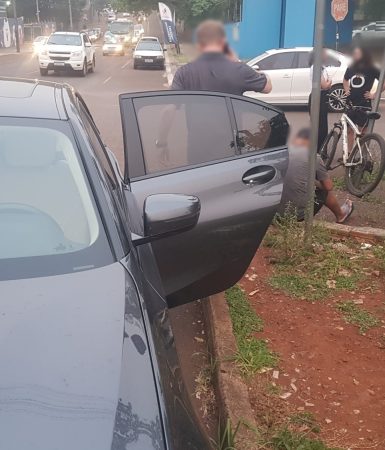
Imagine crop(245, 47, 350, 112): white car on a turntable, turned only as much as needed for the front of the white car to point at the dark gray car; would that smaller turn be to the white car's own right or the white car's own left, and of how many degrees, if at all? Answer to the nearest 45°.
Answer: approximately 90° to the white car's own left

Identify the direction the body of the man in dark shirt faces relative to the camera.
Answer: away from the camera

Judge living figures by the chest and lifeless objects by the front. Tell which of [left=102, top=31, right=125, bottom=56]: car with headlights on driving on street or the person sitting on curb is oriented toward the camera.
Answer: the car with headlights on driving on street

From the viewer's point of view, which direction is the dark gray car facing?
toward the camera

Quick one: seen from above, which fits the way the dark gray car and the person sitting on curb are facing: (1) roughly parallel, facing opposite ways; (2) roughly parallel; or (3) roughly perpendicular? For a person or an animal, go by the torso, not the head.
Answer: roughly perpendicular

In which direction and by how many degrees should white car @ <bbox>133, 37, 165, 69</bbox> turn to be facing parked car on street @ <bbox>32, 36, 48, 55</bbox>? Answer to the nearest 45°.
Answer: approximately 135° to its right

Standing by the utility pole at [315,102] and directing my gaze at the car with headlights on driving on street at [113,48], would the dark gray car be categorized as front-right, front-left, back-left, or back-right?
back-left

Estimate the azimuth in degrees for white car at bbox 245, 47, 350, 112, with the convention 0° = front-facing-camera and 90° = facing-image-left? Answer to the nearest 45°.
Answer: approximately 90°

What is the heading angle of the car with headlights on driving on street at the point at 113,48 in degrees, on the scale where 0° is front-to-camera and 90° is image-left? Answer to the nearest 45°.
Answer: approximately 0°

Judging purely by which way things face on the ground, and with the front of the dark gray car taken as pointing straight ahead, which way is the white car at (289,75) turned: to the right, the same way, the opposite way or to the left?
to the right

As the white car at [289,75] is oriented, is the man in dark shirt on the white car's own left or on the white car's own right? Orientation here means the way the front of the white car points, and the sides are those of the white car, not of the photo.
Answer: on the white car's own left

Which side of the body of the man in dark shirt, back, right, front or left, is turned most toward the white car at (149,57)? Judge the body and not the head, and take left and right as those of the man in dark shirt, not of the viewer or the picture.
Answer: front

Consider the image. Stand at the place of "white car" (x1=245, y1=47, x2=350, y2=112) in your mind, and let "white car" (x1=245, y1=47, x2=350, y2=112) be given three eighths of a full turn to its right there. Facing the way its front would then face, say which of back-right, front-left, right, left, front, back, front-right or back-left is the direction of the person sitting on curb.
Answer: back-right

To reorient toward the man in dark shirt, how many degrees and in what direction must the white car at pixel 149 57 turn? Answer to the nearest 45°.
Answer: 0° — it already faces them

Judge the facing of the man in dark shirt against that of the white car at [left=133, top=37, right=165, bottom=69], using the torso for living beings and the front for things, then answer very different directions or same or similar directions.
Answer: very different directions

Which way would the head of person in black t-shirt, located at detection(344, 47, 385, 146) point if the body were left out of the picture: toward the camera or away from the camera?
toward the camera
